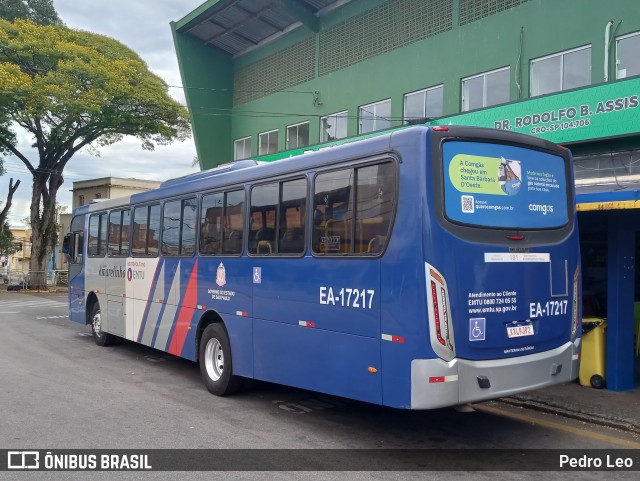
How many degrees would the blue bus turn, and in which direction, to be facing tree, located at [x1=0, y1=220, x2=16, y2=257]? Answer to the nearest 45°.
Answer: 0° — it already faces it

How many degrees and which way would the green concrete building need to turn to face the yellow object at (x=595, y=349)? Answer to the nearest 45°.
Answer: approximately 45° to its left

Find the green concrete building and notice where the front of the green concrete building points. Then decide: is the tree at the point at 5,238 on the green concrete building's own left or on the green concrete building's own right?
on the green concrete building's own right

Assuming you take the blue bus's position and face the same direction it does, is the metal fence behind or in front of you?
in front

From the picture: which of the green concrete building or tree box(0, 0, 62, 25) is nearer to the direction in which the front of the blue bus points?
the tree

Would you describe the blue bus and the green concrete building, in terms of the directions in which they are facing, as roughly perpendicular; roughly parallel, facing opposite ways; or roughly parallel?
roughly perpendicular

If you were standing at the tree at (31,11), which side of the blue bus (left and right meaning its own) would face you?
front

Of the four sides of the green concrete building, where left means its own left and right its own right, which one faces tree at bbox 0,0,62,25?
right

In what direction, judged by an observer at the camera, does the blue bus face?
facing away from the viewer and to the left of the viewer

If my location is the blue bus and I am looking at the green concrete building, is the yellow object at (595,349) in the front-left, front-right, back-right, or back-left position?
front-right

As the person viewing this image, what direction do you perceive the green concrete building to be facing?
facing the viewer and to the left of the viewer

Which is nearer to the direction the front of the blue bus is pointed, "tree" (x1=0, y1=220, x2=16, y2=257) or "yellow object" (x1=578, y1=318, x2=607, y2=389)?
the tree

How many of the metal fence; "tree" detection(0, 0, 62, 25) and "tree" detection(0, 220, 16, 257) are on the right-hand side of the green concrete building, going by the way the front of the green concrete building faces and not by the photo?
3

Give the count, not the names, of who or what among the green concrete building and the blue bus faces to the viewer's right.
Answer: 0
